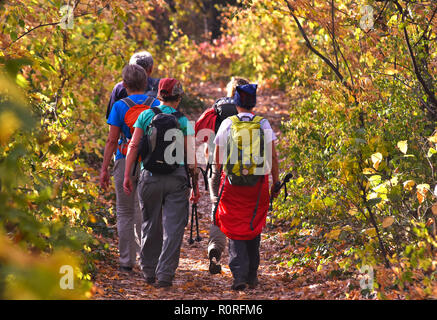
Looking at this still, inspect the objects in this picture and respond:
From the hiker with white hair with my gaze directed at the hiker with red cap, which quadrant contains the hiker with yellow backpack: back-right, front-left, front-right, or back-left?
front-left

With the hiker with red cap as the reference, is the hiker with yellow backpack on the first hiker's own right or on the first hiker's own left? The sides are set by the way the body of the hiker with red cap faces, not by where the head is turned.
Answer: on the first hiker's own right

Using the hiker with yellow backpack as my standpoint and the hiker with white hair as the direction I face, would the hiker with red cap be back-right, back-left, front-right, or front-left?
front-left

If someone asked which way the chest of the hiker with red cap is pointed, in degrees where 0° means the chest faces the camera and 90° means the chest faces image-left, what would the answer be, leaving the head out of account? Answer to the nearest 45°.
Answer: approximately 180°

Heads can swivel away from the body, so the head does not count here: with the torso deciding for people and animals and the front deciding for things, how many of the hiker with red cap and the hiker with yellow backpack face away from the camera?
2

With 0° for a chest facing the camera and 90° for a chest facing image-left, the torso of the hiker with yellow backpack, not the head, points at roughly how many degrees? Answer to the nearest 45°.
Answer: approximately 180°

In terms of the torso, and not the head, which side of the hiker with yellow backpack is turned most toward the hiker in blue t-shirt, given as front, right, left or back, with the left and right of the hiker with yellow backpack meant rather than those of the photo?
left

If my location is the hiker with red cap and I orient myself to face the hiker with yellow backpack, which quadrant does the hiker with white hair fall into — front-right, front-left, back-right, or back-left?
back-left

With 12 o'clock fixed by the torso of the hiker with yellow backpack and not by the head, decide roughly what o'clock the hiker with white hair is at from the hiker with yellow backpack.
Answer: The hiker with white hair is roughly at 10 o'clock from the hiker with yellow backpack.

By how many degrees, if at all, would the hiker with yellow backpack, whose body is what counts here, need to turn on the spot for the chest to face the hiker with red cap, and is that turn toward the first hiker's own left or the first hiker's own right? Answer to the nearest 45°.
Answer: approximately 90° to the first hiker's own left
